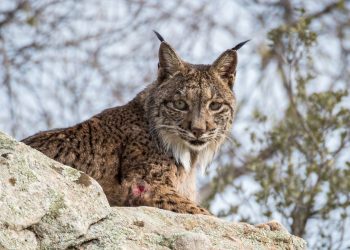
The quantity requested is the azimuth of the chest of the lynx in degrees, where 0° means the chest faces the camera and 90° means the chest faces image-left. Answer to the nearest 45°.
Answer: approximately 315°
